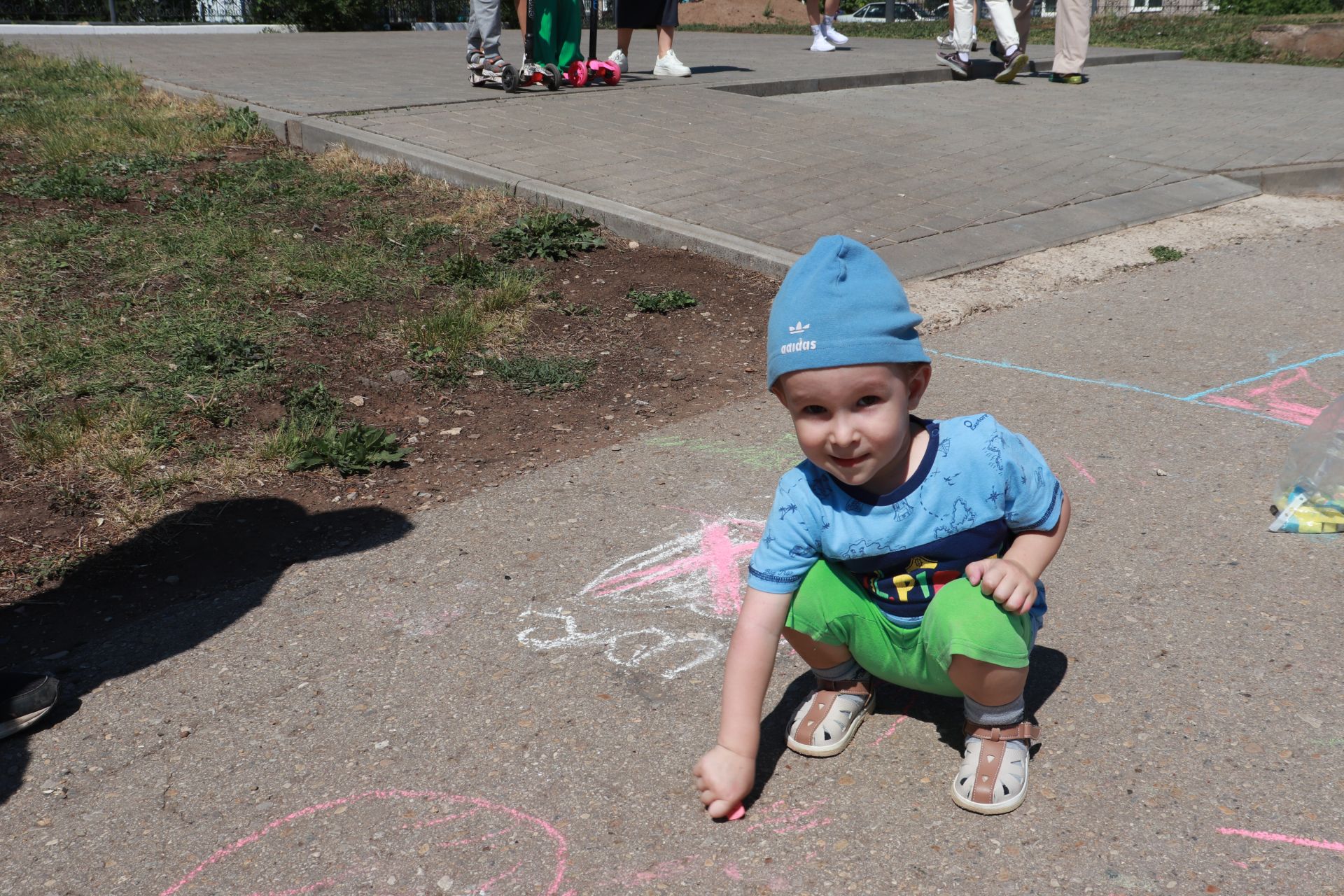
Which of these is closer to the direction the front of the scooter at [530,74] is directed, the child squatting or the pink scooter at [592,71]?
the child squatting

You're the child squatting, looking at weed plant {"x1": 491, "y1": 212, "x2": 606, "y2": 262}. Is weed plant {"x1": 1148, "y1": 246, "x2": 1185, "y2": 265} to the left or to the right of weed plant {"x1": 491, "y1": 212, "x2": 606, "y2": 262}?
right

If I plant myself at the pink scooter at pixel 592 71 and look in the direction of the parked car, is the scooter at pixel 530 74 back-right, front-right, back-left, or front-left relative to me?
back-left
